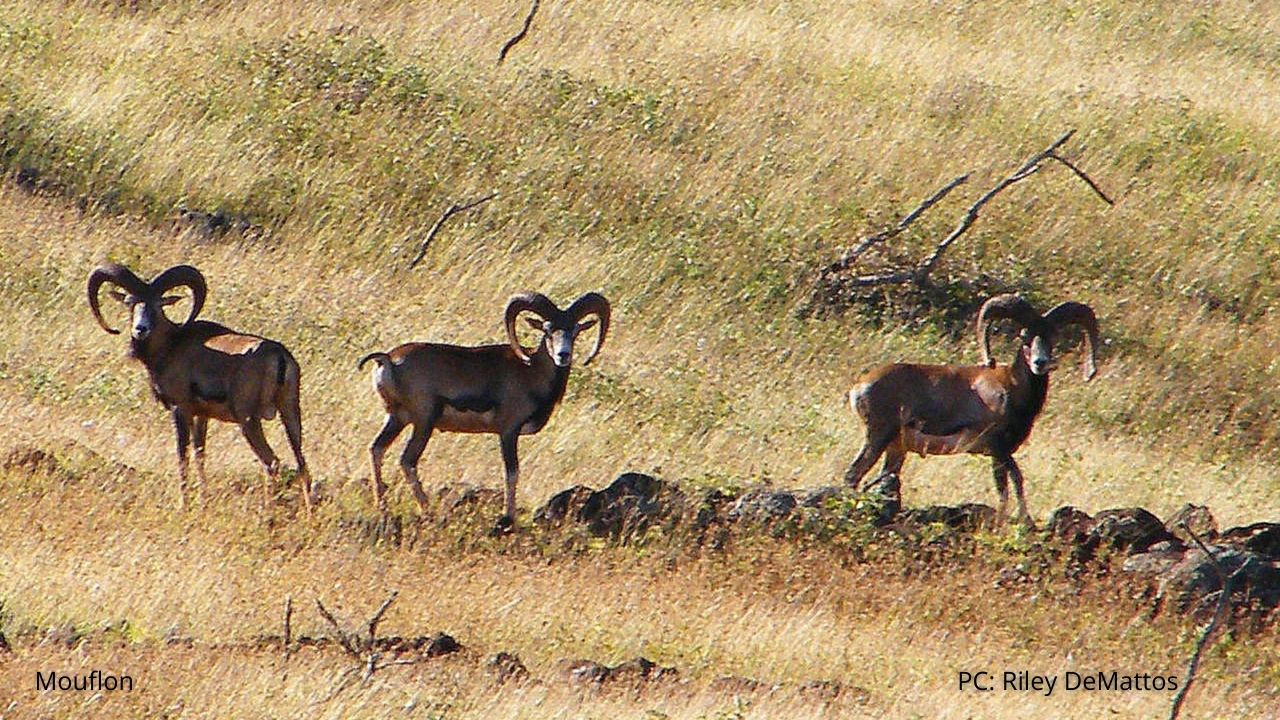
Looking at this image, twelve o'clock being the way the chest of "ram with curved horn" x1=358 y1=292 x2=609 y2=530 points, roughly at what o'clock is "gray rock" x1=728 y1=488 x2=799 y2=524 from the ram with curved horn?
The gray rock is roughly at 1 o'clock from the ram with curved horn.

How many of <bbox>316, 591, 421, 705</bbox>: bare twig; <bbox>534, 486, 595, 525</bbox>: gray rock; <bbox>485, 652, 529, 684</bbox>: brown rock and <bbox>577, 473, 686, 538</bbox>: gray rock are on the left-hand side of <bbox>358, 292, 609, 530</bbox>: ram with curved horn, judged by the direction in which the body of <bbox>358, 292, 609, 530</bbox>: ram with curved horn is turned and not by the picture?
0

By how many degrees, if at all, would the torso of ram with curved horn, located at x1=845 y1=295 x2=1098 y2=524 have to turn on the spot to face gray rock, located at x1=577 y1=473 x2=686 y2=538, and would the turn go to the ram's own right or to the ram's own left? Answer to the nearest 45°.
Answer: approximately 135° to the ram's own right

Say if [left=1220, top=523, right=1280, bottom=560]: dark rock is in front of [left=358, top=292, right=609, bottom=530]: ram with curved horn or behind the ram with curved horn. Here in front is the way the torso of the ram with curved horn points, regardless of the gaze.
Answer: in front

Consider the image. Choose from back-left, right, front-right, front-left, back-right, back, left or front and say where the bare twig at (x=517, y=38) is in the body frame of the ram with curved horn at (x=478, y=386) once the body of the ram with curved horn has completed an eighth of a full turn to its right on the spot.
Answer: back-left

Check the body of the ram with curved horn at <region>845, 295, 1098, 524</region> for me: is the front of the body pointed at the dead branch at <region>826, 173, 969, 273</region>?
no

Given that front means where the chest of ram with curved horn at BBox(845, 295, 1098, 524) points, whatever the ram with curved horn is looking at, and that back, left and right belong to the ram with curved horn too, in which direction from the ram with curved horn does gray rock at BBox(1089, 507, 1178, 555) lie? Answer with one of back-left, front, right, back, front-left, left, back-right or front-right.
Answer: front-right

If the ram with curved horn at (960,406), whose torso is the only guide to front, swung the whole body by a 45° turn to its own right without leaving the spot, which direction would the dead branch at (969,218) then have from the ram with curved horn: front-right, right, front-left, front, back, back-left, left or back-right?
back-left

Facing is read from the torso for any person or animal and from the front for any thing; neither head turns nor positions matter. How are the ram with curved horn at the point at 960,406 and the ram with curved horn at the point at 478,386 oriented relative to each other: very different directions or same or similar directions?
same or similar directions

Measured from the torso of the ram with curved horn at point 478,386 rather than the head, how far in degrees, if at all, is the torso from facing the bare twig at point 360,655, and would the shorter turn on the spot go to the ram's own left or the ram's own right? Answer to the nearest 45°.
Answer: approximately 90° to the ram's own right

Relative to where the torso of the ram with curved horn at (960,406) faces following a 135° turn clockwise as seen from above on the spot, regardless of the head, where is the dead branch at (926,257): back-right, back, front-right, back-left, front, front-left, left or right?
back-right

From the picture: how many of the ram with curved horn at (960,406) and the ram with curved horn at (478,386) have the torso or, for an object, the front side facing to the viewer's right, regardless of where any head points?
2

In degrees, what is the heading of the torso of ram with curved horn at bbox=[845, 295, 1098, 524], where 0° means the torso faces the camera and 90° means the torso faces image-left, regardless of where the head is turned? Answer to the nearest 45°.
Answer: approximately 270°

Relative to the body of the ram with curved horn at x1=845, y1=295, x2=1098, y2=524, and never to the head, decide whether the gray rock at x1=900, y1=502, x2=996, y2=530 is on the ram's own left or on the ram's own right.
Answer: on the ram's own right

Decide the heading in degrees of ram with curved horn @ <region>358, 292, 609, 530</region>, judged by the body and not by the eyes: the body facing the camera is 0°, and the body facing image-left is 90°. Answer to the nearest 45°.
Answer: approximately 270°
